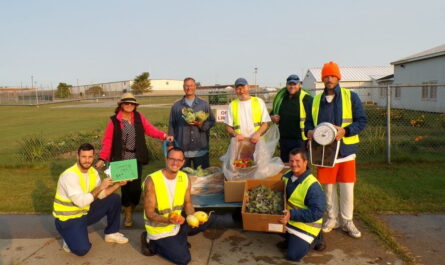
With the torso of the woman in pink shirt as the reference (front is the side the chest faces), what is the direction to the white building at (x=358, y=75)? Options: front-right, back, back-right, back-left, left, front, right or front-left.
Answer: back-left

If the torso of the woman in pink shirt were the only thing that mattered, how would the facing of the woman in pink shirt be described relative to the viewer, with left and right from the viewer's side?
facing the viewer

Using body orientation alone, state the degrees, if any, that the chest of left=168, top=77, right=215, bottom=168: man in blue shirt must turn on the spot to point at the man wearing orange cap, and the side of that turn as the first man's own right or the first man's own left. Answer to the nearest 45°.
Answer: approximately 45° to the first man's own left

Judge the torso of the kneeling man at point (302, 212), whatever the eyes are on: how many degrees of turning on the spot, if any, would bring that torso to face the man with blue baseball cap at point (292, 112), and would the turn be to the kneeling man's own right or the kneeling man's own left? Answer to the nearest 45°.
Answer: approximately 135° to the kneeling man's own right

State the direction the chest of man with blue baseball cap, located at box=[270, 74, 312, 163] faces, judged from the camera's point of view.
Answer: toward the camera

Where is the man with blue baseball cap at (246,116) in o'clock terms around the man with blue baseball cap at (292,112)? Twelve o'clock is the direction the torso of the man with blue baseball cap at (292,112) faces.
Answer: the man with blue baseball cap at (246,116) is roughly at 2 o'clock from the man with blue baseball cap at (292,112).

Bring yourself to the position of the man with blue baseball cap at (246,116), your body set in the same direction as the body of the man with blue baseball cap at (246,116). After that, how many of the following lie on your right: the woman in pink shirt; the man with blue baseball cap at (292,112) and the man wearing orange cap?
1

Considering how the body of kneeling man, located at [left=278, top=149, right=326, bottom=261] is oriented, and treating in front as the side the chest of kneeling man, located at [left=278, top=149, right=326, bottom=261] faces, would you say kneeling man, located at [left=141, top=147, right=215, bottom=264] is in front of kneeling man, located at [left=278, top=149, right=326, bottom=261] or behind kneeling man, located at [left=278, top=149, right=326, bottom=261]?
in front

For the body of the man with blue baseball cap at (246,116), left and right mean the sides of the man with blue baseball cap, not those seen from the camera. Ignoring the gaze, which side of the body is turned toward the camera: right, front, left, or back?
front

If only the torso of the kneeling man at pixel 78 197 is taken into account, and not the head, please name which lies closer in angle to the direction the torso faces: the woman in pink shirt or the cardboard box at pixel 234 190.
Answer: the cardboard box

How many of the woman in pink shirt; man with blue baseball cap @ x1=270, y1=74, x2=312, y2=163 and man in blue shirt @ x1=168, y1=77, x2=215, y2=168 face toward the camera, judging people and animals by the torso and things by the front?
3
